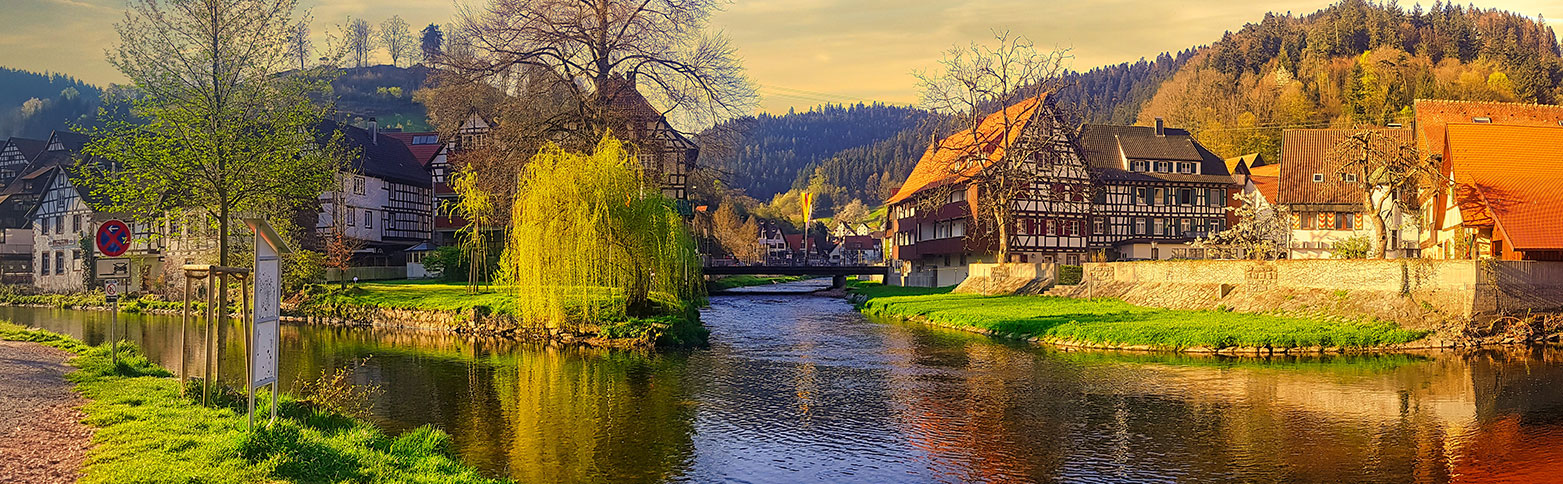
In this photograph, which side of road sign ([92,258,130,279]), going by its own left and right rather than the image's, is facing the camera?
front

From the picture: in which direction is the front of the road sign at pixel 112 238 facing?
toward the camera

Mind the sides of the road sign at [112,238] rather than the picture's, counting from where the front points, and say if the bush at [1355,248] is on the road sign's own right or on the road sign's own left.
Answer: on the road sign's own left

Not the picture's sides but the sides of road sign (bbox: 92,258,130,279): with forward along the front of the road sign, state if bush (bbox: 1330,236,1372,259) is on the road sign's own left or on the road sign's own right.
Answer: on the road sign's own left

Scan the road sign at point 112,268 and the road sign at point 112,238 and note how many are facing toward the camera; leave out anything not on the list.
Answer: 2

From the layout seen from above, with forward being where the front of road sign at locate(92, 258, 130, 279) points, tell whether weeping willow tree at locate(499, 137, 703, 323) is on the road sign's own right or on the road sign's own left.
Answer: on the road sign's own left

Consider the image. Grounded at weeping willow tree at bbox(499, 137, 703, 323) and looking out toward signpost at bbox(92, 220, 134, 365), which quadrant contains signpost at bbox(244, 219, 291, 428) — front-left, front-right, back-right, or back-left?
front-left

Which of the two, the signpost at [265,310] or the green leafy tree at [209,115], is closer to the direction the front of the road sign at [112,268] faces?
the signpost

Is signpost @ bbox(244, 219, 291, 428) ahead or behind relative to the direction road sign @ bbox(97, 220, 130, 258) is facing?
ahead
